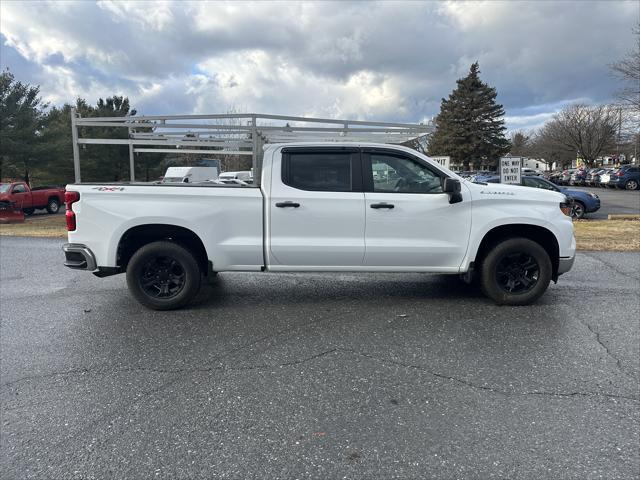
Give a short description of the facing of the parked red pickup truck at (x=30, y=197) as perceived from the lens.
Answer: facing the viewer and to the left of the viewer

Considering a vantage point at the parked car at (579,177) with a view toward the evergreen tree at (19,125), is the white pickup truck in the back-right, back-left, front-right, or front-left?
front-left

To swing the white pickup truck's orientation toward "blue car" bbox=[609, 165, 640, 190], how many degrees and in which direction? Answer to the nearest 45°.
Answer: approximately 45° to its left

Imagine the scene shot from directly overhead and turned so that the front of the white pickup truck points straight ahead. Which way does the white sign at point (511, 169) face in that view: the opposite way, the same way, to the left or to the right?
to the right

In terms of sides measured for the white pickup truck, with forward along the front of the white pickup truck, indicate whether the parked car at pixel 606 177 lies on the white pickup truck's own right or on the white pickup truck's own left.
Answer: on the white pickup truck's own left

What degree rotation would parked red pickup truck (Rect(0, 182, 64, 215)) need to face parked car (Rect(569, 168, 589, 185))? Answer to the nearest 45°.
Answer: approximately 135° to its left

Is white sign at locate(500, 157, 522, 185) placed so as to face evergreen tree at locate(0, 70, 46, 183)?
no

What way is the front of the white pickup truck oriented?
to the viewer's right

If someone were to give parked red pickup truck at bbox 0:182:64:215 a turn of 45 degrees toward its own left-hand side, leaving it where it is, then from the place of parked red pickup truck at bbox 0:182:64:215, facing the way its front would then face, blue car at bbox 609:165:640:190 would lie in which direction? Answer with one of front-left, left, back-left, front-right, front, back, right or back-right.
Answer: left

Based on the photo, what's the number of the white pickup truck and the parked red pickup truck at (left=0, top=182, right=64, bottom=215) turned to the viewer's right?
1

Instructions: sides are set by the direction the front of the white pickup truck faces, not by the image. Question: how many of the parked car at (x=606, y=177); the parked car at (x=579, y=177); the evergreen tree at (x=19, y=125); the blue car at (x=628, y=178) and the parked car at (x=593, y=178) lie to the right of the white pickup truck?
0

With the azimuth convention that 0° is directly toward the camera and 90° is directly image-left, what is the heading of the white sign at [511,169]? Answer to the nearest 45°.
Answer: approximately 0°

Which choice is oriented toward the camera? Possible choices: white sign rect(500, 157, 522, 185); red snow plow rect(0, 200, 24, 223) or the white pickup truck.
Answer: the white sign
